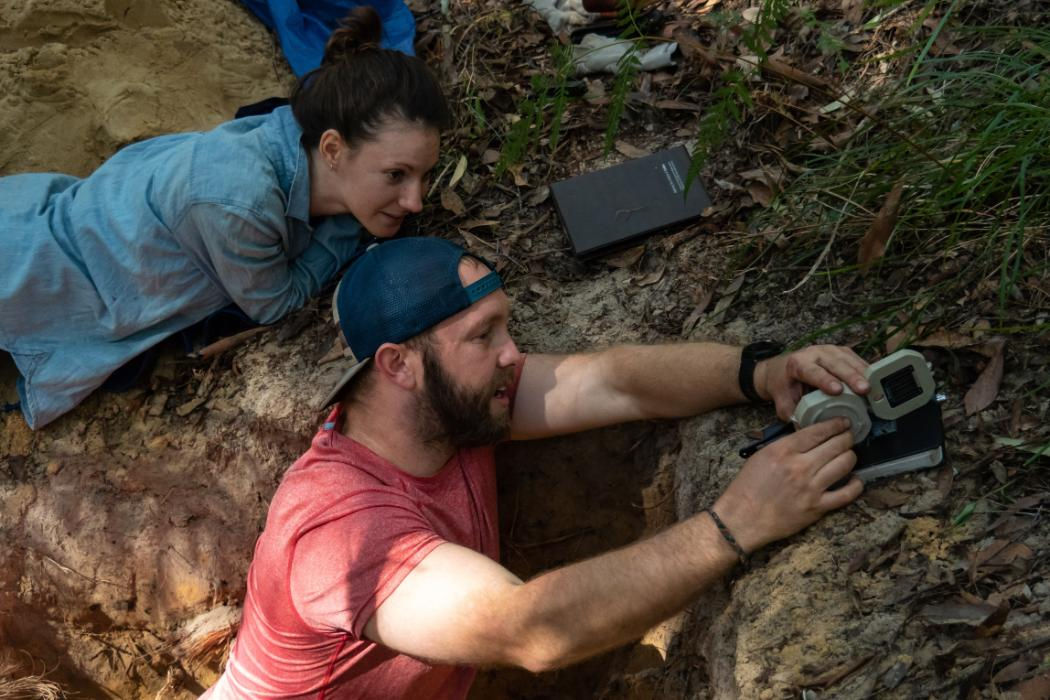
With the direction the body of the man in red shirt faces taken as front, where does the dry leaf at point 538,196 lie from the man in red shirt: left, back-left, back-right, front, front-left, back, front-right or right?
left

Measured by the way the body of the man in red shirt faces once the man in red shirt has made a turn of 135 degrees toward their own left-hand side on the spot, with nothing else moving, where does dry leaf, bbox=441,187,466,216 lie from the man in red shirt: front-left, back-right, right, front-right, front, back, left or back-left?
front-right

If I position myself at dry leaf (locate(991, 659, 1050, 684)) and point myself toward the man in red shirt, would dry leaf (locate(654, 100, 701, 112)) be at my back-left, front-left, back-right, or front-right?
front-right

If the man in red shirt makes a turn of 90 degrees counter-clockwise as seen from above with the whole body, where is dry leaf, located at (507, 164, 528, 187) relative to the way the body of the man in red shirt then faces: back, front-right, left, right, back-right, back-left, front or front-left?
front

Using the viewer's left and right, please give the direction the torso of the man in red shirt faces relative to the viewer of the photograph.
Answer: facing to the right of the viewer

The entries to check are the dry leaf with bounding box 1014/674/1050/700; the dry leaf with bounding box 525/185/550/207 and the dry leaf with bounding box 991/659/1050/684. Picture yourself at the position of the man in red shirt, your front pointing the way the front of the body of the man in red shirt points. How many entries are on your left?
1

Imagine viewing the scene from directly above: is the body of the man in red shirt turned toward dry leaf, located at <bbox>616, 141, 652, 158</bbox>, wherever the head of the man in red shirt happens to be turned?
no

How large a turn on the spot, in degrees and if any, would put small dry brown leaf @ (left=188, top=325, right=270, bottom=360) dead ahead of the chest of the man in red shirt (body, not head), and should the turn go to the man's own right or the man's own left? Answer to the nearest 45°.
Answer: approximately 135° to the man's own left

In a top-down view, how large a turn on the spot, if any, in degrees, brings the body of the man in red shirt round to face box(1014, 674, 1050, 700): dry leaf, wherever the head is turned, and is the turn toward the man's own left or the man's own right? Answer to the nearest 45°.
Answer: approximately 45° to the man's own right

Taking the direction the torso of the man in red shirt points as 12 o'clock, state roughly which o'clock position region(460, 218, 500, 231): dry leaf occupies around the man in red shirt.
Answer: The dry leaf is roughly at 9 o'clock from the man in red shirt.

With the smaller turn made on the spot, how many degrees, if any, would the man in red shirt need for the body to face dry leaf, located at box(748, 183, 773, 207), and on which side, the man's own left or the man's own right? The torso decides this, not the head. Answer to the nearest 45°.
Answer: approximately 45° to the man's own left

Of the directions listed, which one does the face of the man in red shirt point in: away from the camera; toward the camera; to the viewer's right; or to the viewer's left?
to the viewer's right

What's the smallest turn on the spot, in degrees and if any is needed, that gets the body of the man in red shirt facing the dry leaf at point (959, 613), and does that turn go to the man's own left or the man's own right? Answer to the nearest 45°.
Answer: approximately 45° to the man's own right
